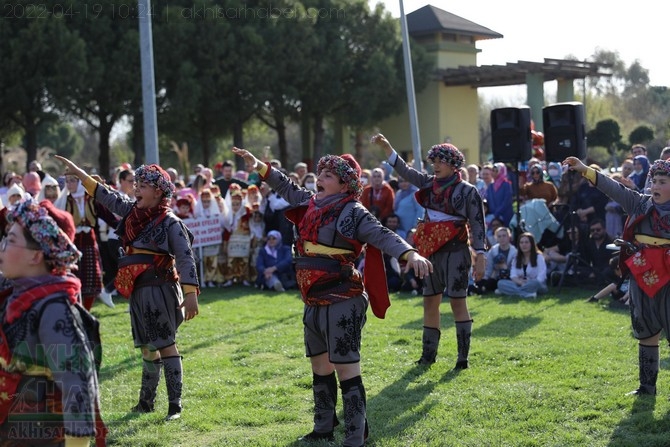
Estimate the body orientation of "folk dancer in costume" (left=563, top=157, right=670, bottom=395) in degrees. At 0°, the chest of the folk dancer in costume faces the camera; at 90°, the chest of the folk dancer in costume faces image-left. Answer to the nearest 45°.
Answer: approximately 45°

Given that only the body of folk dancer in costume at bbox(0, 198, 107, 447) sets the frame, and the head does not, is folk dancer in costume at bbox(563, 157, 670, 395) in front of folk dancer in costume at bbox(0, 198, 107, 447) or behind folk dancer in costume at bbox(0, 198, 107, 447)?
behind

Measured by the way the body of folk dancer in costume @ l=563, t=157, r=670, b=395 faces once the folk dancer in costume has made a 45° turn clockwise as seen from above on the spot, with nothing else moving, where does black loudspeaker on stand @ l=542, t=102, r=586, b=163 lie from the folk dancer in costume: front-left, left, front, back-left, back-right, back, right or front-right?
right

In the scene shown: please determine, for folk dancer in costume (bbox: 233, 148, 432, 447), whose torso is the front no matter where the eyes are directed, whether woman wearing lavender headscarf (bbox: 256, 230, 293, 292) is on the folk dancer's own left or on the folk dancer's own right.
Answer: on the folk dancer's own right
